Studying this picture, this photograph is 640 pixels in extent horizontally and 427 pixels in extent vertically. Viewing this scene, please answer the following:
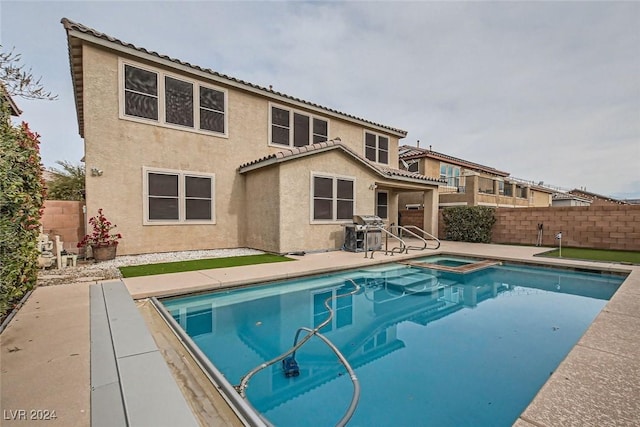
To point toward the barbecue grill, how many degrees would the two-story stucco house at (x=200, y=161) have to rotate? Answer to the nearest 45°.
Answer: approximately 135° to its right

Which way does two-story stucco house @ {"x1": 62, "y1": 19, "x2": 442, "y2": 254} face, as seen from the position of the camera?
facing away from the viewer and to the left of the viewer

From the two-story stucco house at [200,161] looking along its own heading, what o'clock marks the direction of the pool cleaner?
The pool cleaner is roughly at 7 o'clock from the two-story stucco house.

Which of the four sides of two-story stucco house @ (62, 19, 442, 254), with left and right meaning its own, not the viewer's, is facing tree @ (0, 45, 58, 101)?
left

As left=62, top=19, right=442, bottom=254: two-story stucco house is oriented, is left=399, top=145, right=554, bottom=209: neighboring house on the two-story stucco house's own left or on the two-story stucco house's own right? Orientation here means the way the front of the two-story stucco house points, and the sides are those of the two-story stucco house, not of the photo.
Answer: on the two-story stucco house's own right

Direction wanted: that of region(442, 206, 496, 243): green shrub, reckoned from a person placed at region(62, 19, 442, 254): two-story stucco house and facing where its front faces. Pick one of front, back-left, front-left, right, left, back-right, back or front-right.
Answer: back-right
